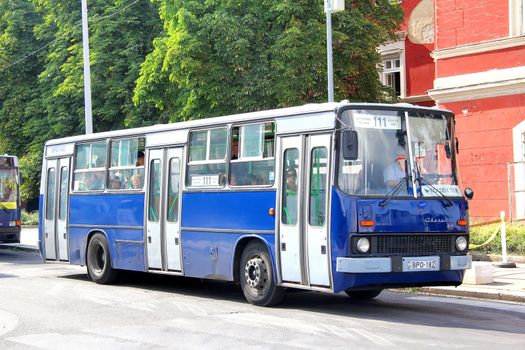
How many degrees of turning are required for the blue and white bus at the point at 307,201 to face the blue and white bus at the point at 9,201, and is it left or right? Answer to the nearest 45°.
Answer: approximately 180°

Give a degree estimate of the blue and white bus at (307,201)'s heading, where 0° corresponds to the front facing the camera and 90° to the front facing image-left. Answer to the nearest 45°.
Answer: approximately 315°

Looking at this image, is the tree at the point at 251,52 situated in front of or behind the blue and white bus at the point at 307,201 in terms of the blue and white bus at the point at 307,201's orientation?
behind

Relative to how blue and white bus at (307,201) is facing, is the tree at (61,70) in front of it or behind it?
behind

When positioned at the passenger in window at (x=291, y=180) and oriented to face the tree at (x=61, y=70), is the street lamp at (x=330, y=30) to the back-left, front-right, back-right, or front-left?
front-right

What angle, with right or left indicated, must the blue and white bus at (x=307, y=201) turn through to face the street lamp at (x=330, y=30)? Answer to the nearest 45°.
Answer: approximately 135° to its left
